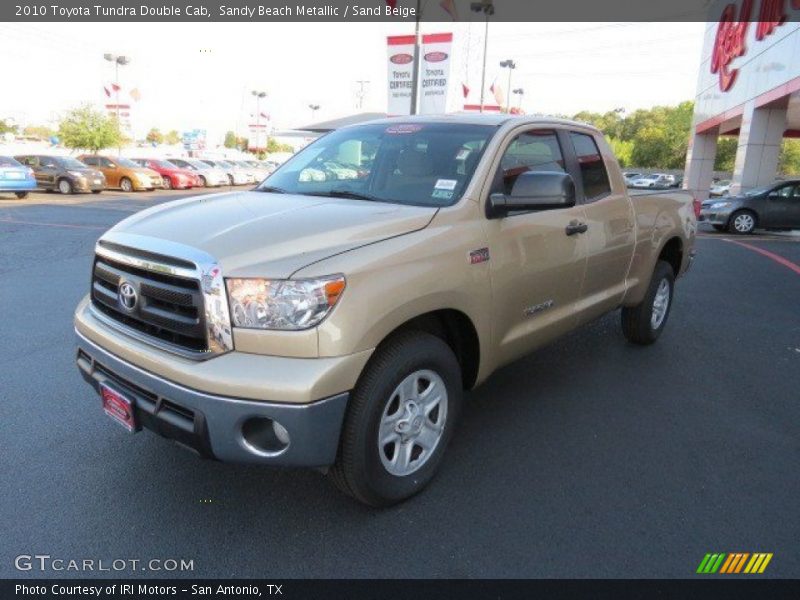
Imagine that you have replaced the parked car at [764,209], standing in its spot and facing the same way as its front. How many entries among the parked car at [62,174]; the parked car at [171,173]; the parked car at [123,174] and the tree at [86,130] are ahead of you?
4

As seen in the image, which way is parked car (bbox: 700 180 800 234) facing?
to the viewer's left

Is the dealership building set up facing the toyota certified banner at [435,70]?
yes

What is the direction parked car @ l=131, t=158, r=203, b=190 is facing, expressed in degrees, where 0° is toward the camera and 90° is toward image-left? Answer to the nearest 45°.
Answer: approximately 315°

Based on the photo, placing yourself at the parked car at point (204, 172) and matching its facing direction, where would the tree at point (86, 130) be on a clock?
The tree is roughly at 6 o'clock from the parked car.

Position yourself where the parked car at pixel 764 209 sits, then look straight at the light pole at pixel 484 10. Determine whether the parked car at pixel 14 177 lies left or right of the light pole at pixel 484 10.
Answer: left

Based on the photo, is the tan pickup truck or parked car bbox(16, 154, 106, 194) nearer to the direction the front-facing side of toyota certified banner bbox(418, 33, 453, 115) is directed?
the tan pickup truck

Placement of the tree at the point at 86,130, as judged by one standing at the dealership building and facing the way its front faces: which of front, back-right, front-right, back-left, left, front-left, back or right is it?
front-right

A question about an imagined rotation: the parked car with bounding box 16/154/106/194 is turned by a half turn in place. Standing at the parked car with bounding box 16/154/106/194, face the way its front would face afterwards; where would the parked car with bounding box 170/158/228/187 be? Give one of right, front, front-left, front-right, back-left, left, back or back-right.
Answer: right

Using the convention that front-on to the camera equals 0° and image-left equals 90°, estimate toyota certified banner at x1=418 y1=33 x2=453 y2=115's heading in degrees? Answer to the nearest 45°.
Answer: approximately 0°

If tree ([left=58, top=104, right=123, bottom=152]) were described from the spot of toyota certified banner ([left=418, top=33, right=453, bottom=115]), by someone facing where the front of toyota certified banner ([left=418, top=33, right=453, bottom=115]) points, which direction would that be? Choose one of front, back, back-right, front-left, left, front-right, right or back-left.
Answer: back-right

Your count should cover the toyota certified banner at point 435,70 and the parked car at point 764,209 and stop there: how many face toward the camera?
1

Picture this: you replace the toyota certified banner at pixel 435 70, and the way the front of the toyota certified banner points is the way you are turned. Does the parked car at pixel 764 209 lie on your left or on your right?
on your left

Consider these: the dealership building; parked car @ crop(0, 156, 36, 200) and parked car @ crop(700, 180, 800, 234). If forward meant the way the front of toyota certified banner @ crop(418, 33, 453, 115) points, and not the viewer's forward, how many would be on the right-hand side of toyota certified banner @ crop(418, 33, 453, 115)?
1

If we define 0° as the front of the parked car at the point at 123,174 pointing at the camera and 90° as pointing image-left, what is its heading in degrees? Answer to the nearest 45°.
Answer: approximately 315°

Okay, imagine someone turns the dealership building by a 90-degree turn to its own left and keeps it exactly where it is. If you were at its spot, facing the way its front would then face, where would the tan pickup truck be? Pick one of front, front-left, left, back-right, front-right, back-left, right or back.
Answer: front-right

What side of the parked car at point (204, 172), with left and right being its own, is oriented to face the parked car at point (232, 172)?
left
